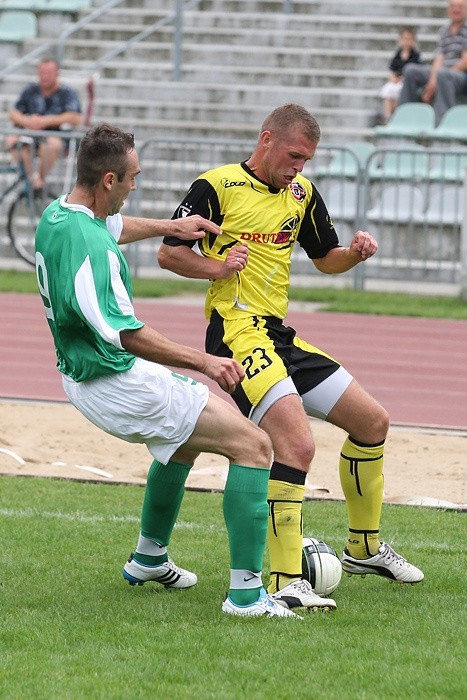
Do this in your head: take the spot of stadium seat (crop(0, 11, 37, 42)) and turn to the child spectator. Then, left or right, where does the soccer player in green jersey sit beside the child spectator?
right

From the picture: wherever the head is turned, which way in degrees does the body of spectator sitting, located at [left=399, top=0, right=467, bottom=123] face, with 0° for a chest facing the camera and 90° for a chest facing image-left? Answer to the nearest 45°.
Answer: approximately 45°

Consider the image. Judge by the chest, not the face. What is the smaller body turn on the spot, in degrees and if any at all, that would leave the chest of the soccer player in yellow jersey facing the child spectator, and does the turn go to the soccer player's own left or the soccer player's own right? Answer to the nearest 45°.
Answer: approximately 135° to the soccer player's own left

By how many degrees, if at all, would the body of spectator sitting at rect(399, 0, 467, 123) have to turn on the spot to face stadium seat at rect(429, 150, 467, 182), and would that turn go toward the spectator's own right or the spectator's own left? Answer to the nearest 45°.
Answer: approximately 45° to the spectator's own left

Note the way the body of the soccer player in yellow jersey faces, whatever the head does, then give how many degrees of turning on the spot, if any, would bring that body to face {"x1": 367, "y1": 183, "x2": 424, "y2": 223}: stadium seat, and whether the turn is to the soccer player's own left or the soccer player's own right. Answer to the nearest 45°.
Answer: approximately 135° to the soccer player's own left

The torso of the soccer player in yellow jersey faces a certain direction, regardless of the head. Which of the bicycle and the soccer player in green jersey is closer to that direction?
the soccer player in green jersey

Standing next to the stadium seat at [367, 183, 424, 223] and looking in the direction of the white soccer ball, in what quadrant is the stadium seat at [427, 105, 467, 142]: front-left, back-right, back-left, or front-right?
back-left

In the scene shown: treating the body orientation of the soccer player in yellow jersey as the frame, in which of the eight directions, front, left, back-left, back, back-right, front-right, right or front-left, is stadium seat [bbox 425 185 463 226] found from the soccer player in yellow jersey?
back-left

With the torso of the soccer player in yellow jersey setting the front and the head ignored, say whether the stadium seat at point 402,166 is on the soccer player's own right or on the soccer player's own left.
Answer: on the soccer player's own left

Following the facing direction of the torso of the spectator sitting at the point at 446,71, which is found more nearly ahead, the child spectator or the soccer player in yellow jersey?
the soccer player in yellow jersey
